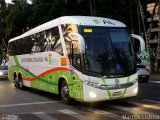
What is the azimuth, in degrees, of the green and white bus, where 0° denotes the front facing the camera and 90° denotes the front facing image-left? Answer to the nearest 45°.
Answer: approximately 315°
